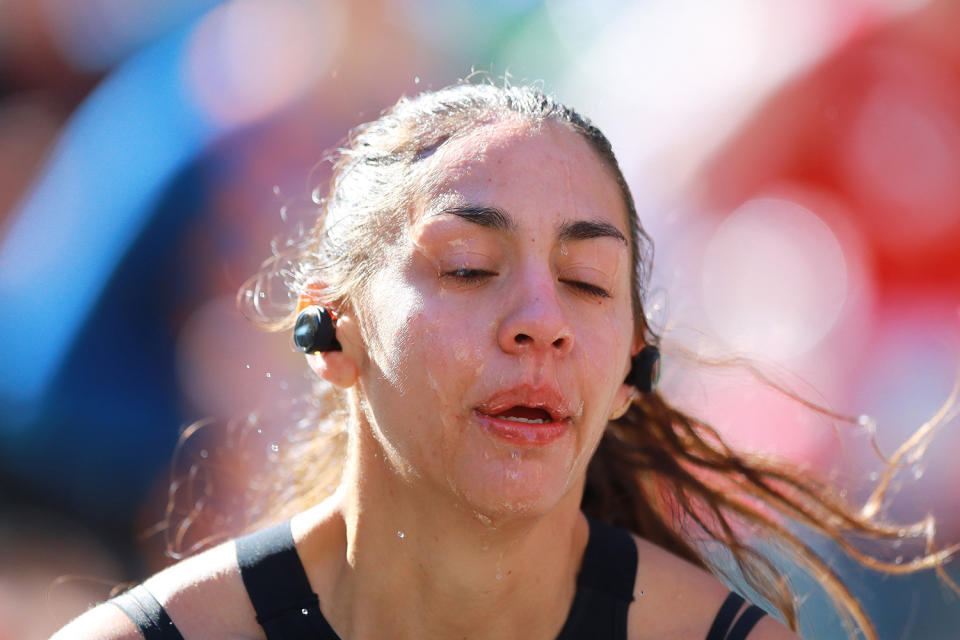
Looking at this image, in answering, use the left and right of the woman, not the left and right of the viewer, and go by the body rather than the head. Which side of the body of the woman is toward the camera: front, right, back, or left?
front

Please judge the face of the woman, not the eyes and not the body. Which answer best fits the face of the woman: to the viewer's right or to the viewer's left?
to the viewer's right
